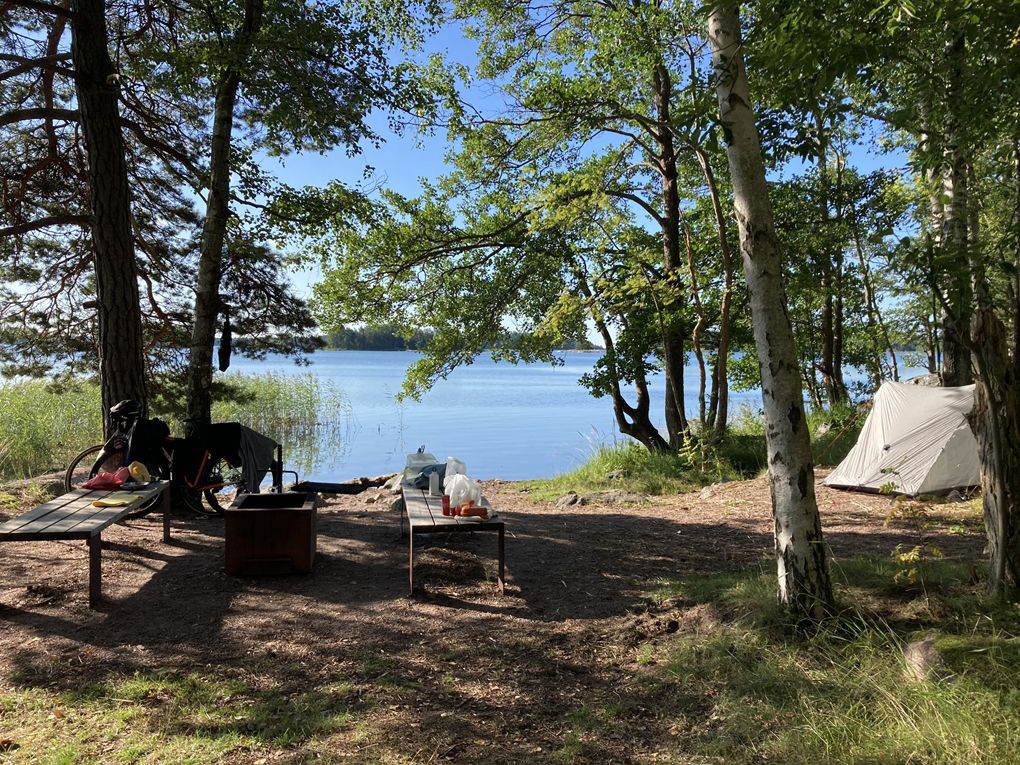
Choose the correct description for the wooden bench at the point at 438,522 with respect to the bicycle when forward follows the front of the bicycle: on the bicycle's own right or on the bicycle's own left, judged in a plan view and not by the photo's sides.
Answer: on the bicycle's own left

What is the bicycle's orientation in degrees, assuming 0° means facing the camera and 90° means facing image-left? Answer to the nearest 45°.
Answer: approximately 90°

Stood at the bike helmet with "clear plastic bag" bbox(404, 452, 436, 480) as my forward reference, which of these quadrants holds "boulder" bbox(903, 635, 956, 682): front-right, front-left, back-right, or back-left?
front-right

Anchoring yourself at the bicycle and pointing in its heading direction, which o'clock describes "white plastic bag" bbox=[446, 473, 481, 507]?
The white plastic bag is roughly at 8 o'clock from the bicycle.

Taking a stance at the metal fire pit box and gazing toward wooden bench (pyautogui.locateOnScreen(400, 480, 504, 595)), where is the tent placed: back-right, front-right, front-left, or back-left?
front-left

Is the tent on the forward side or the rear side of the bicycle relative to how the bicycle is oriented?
on the rear side

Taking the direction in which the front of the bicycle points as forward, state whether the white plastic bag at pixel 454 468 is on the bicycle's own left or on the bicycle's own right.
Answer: on the bicycle's own left

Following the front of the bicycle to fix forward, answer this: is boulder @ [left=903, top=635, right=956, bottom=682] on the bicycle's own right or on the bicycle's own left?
on the bicycle's own left

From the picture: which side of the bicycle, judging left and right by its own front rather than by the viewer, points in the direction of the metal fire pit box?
left

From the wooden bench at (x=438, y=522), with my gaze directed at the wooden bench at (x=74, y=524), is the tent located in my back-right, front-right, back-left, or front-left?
back-right
